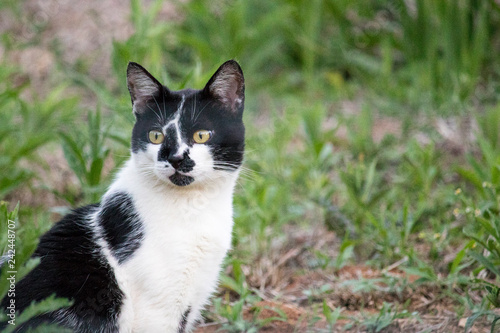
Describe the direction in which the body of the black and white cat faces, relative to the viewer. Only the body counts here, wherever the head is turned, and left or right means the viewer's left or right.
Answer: facing the viewer and to the right of the viewer
